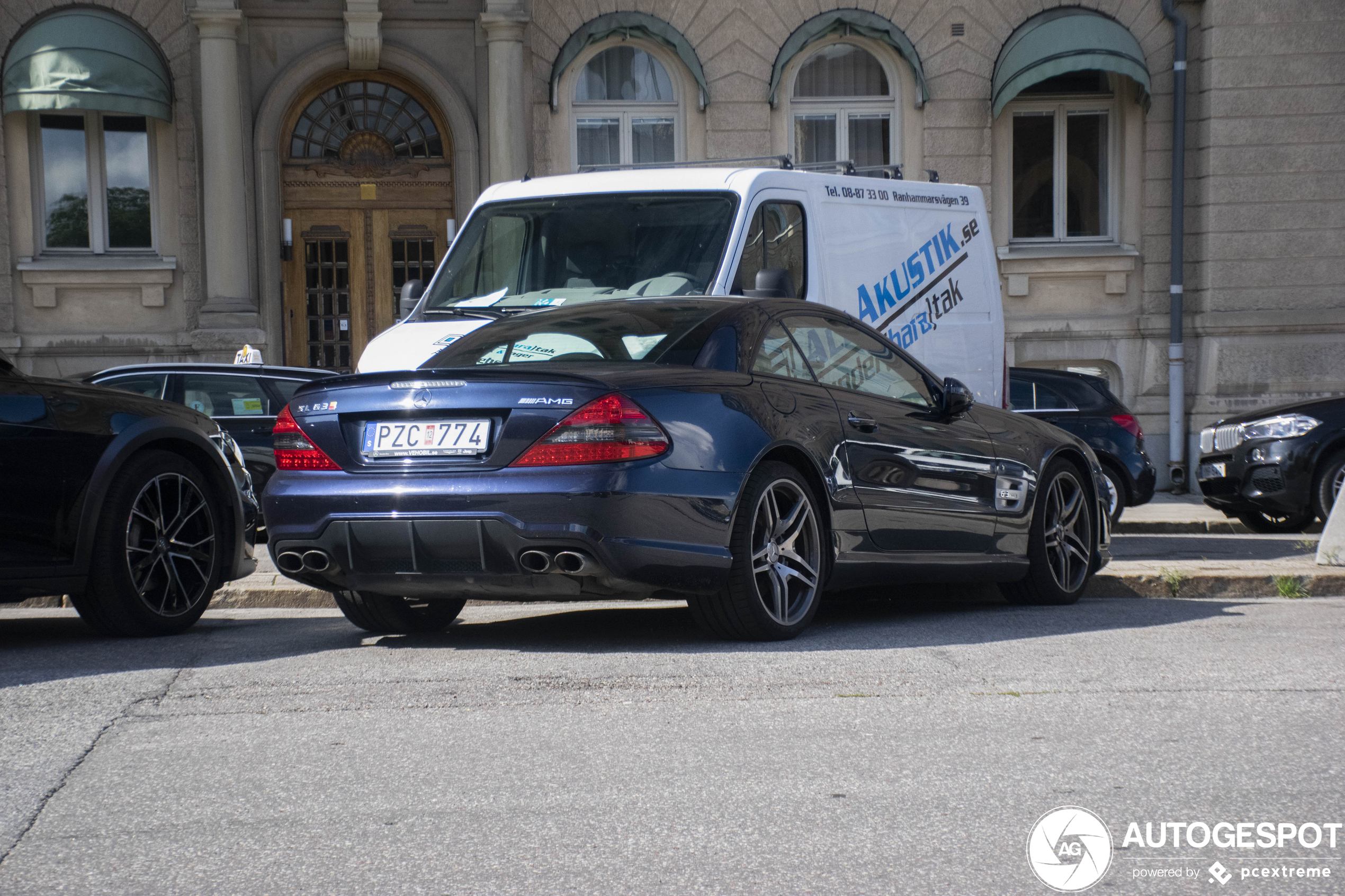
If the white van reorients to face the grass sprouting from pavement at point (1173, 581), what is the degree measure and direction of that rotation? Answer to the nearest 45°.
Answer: approximately 90° to its left

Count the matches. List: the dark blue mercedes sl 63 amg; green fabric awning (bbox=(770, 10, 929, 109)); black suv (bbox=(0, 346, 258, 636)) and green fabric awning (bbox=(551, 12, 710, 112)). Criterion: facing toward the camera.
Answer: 2

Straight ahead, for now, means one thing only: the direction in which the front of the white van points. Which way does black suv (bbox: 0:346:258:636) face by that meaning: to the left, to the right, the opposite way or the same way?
the opposite way

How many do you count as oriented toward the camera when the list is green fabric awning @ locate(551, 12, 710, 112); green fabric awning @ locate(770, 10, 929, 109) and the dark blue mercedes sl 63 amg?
2

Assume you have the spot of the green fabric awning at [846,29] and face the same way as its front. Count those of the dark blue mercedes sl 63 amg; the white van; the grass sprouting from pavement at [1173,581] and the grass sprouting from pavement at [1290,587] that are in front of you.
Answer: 4

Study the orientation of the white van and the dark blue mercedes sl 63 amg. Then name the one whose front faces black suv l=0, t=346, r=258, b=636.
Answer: the white van

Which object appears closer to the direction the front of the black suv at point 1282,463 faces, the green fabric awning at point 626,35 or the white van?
the white van
